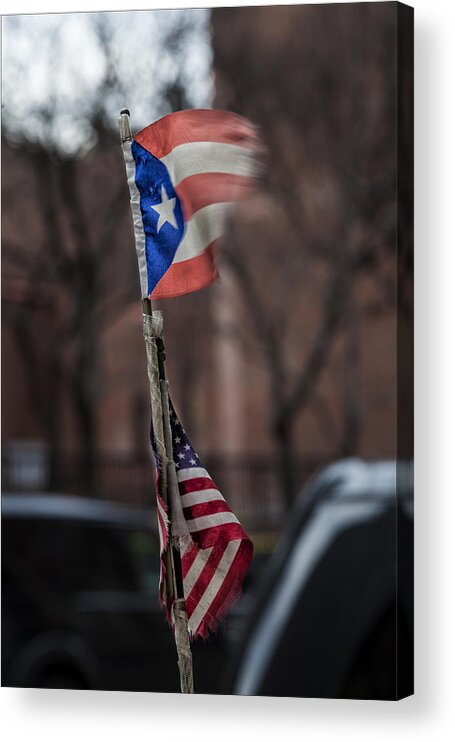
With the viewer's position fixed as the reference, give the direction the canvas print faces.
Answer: facing the viewer and to the left of the viewer
